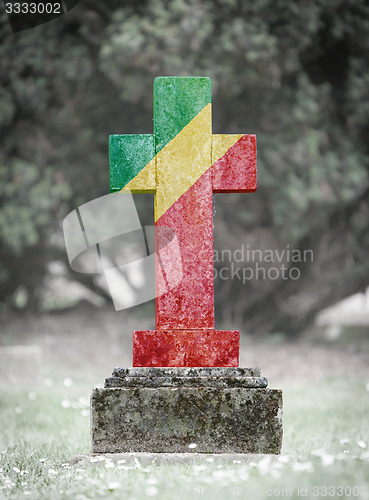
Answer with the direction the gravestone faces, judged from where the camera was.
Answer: facing the viewer
